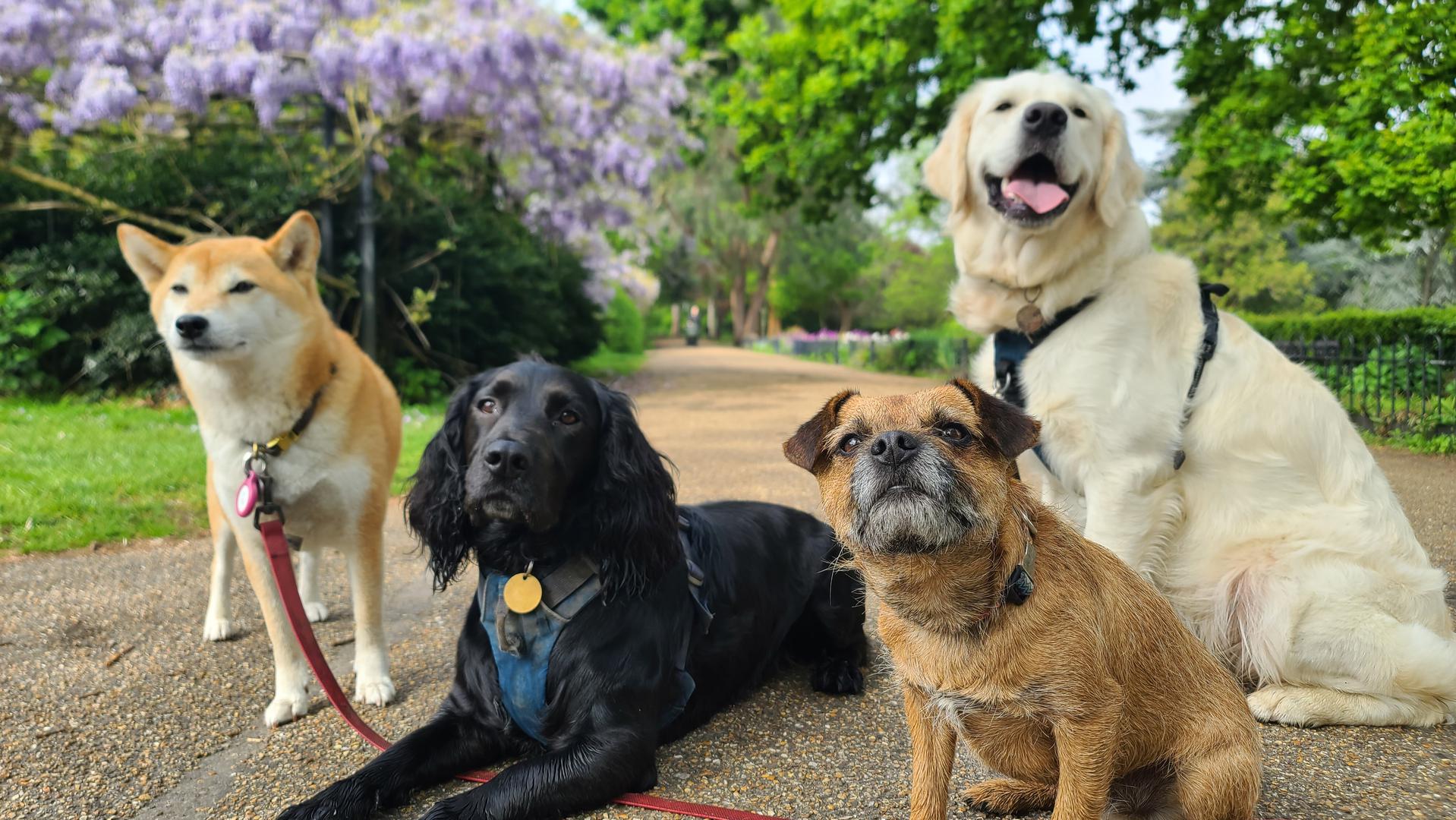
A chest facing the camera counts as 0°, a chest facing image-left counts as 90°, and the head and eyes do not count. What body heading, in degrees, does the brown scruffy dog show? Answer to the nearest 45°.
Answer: approximately 45°

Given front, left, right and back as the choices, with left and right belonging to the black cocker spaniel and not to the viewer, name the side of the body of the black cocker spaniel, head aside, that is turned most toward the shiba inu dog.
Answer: right

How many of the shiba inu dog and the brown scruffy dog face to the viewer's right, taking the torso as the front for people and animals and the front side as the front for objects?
0

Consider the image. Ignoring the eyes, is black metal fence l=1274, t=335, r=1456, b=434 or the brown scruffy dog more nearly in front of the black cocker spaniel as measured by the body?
the brown scruffy dog

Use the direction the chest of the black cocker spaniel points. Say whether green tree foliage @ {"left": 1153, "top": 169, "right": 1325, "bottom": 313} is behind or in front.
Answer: behind

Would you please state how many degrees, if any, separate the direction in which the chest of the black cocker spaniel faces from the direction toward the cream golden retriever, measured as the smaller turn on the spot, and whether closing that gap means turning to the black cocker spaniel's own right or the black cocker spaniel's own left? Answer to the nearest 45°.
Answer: approximately 135° to the black cocker spaniel's own left

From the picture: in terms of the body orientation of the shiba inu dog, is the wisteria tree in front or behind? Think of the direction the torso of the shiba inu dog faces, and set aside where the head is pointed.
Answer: behind

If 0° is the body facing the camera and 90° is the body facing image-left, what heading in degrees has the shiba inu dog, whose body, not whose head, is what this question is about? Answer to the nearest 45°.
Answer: approximately 0°

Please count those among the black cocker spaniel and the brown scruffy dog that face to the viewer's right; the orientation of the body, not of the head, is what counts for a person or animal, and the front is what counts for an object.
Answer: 0

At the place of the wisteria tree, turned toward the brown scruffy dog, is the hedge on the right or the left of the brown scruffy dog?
left

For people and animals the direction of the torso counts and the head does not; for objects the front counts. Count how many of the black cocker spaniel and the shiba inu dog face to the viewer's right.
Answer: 0

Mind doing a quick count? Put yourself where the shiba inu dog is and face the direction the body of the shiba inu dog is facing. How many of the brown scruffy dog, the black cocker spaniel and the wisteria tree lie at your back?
1
